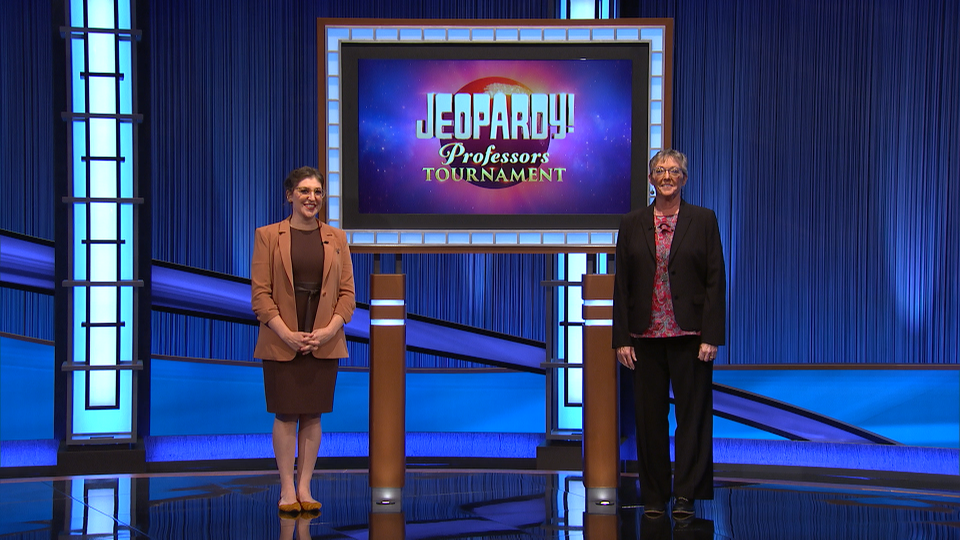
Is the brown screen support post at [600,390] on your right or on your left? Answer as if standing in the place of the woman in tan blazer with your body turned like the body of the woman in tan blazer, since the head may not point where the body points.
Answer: on your left

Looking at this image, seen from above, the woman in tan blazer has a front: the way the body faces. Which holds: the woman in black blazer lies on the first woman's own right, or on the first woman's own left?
on the first woman's own left

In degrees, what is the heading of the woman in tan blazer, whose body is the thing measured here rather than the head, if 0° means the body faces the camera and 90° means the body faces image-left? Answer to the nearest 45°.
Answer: approximately 0°

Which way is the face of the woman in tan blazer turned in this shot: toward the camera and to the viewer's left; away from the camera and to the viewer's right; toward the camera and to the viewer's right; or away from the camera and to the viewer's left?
toward the camera and to the viewer's right
